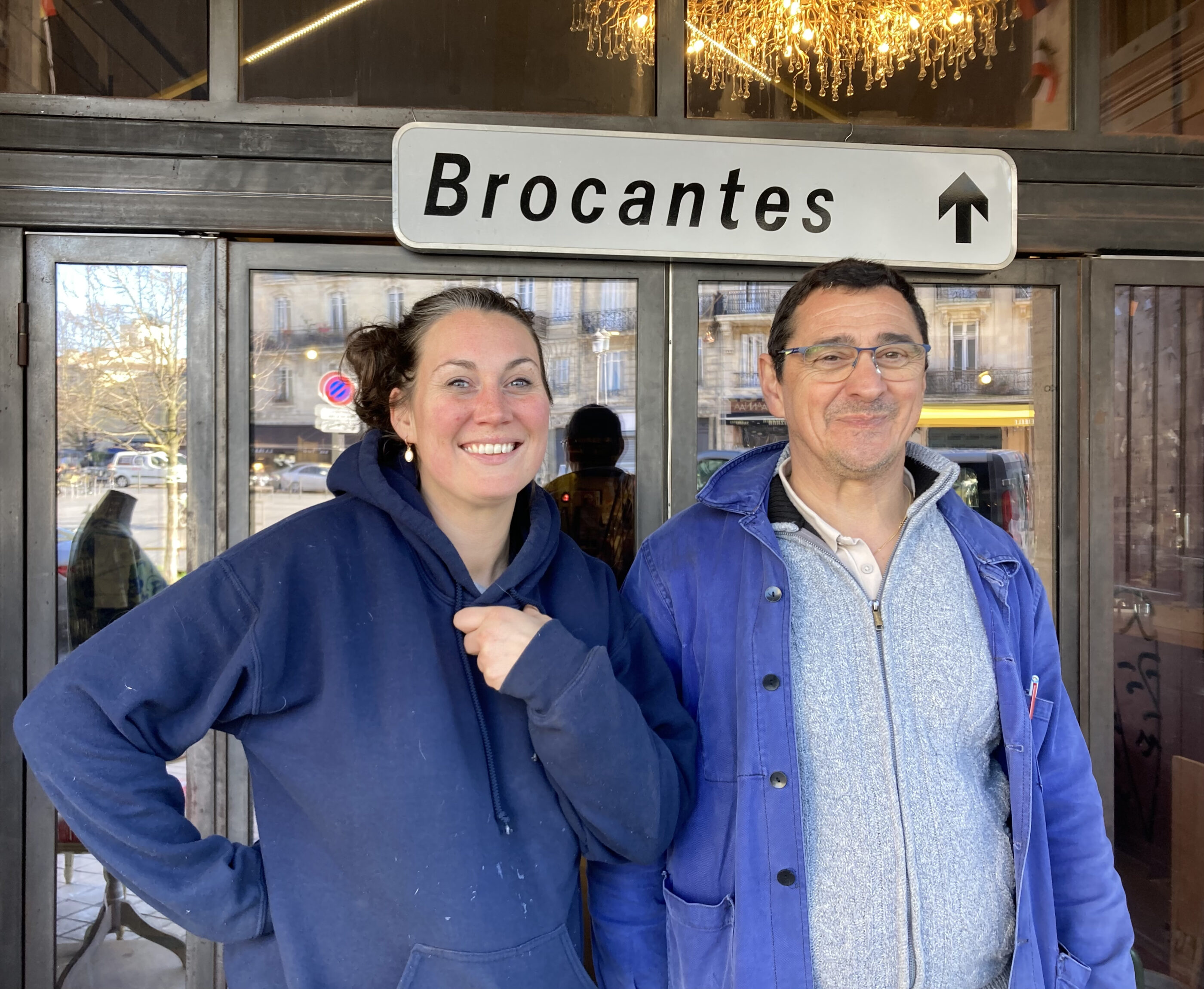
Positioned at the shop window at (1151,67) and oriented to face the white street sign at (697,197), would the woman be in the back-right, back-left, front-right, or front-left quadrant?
front-left

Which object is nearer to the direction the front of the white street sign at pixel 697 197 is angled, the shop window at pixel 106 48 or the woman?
the woman

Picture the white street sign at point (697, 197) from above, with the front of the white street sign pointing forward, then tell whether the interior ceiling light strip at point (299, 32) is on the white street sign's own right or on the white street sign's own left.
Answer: on the white street sign's own right

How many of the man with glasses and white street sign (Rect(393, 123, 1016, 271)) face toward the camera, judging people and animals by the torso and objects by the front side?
2

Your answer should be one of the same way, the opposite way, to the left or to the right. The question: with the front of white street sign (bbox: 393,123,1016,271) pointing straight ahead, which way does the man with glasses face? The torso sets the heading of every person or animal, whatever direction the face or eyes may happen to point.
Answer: the same way

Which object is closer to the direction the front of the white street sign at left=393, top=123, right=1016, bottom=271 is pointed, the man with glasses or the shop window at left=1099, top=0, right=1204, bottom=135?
the man with glasses

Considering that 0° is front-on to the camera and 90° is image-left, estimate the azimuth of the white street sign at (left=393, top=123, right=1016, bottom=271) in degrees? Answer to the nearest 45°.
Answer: approximately 0°

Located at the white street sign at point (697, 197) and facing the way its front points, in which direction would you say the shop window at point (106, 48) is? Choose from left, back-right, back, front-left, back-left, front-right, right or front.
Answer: right

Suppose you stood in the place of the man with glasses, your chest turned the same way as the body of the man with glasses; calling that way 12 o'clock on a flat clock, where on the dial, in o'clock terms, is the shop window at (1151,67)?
The shop window is roughly at 7 o'clock from the man with glasses.

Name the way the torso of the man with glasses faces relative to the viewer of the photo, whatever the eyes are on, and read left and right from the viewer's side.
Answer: facing the viewer

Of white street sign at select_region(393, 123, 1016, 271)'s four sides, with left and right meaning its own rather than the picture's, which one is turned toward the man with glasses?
front
